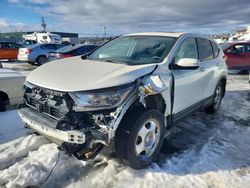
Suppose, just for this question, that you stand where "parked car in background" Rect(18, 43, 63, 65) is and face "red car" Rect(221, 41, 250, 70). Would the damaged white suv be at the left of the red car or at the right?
right
